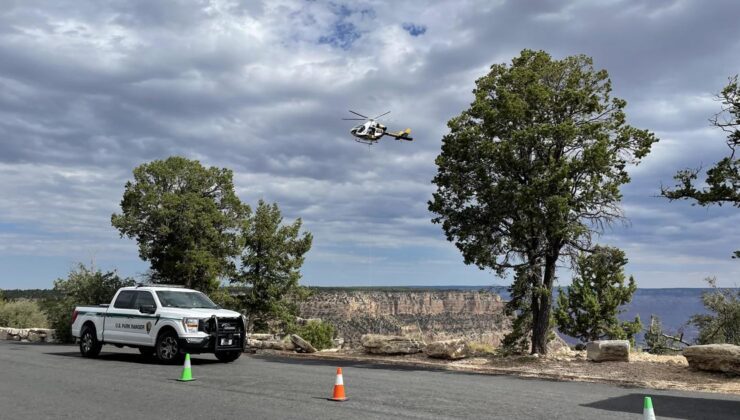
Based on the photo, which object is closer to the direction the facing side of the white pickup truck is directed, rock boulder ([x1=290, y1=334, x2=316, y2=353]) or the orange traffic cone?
the orange traffic cone

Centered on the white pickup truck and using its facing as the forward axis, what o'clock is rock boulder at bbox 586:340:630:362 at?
The rock boulder is roughly at 11 o'clock from the white pickup truck.

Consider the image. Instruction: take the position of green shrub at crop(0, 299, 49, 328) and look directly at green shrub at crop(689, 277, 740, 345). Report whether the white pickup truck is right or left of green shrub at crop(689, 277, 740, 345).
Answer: right

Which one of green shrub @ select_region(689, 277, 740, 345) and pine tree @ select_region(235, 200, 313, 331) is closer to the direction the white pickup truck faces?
the green shrub

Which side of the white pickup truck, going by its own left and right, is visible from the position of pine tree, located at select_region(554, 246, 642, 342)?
left

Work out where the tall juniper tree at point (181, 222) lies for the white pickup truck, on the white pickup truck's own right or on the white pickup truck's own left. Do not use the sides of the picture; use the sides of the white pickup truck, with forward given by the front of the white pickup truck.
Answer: on the white pickup truck's own left

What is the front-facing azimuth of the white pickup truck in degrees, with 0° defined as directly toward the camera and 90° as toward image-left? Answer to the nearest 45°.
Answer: approximately 315°

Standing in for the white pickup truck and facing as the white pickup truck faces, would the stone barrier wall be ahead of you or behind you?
behind

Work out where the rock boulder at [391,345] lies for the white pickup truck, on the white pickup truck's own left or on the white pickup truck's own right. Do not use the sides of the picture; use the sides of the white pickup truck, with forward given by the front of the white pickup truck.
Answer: on the white pickup truck's own left

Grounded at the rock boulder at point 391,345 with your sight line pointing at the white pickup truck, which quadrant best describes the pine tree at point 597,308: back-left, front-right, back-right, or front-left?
back-right

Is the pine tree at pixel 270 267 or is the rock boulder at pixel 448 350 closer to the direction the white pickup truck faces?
the rock boulder
